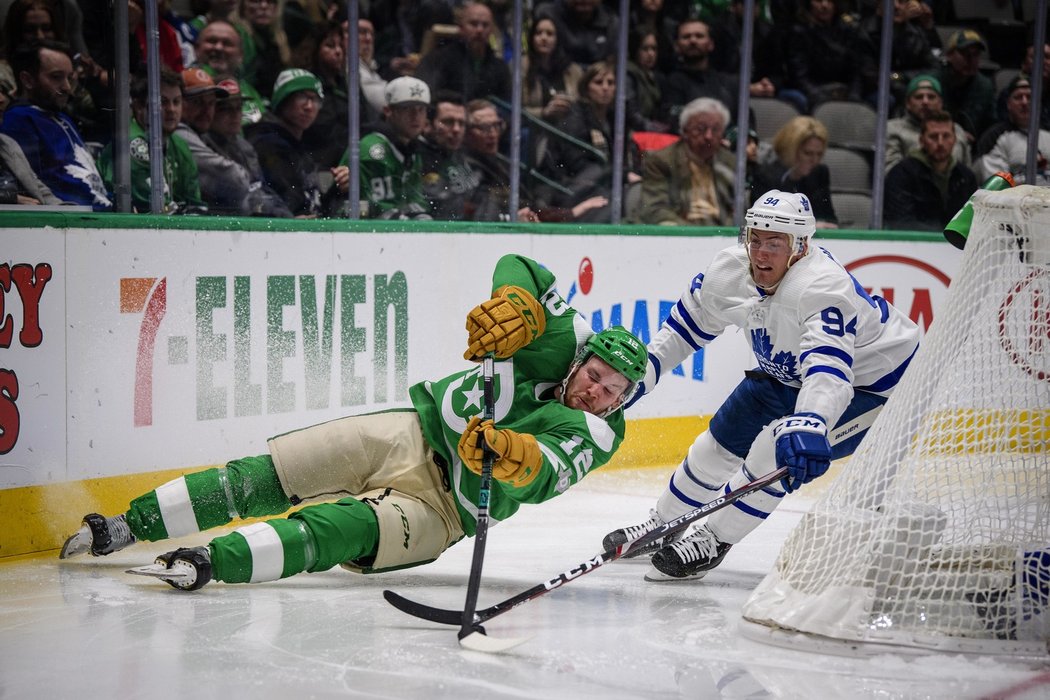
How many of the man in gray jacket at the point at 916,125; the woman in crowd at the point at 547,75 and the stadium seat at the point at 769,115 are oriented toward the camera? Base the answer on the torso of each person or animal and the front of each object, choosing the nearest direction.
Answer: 3

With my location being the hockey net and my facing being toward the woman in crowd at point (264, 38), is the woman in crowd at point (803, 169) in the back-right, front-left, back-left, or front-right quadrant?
front-right

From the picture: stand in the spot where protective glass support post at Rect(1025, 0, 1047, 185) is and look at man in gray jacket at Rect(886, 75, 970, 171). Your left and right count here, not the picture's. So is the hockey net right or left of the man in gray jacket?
left

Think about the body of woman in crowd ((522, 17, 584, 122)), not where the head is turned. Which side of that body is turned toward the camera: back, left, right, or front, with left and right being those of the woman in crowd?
front

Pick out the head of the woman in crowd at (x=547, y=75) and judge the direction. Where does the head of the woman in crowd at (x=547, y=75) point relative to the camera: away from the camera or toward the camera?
toward the camera

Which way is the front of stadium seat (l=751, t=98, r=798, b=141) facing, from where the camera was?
facing the viewer

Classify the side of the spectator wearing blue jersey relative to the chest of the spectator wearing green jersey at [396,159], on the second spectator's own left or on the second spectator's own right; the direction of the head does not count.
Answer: on the second spectator's own right

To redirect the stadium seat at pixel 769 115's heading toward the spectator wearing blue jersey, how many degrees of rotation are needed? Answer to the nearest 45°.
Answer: approximately 45° to its right

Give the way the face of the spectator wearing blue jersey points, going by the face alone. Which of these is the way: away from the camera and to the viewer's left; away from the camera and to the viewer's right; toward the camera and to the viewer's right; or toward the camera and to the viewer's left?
toward the camera and to the viewer's right

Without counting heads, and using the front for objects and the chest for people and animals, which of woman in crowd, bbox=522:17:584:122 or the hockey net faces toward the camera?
the woman in crowd

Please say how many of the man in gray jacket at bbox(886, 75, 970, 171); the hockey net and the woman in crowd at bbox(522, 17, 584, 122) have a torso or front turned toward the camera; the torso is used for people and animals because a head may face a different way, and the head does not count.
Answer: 2

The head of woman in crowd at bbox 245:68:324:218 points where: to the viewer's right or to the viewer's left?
to the viewer's right

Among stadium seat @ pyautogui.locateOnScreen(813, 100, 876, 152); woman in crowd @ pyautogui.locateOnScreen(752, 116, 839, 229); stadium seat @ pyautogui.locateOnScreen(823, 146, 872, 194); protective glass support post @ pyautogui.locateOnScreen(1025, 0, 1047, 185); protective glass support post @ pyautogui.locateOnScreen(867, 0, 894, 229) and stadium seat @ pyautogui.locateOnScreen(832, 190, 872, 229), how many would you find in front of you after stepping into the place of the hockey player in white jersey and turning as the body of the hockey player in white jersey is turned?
0

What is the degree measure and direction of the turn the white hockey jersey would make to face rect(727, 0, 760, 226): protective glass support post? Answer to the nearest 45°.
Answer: approximately 135° to its right

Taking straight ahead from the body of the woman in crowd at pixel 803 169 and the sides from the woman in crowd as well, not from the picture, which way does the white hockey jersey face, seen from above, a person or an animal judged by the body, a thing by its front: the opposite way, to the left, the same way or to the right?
to the right

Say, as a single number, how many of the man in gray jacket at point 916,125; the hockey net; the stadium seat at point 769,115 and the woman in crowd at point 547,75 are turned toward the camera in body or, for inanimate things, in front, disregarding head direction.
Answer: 3

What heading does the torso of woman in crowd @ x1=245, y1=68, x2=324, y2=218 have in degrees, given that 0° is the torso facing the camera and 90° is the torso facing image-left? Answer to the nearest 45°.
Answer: approximately 315°

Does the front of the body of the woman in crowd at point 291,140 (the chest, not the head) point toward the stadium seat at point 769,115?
no

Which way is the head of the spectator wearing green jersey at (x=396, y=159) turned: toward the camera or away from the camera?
toward the camera
